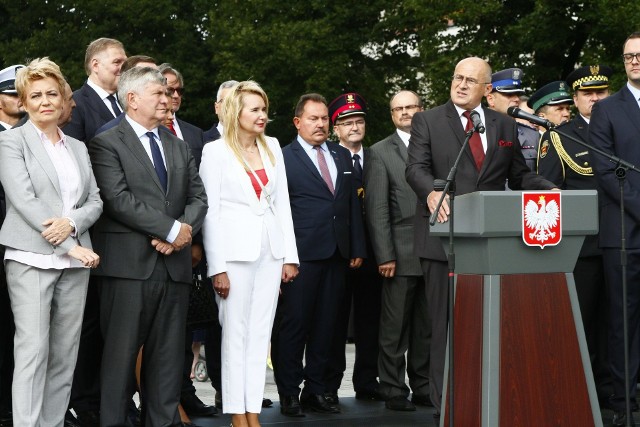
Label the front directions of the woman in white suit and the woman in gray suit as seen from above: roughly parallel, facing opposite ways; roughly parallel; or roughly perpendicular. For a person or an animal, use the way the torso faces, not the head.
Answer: roughly parallel

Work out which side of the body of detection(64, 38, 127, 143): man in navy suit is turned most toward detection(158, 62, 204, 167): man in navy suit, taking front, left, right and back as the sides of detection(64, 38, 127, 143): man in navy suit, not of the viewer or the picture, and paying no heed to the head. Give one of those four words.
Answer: left

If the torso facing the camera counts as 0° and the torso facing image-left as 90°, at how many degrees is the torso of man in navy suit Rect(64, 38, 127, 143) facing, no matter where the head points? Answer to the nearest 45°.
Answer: approximately 315°

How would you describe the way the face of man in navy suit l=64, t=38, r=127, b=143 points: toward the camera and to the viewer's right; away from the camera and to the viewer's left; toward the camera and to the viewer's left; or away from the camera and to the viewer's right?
toward the camera and to the viewer's right

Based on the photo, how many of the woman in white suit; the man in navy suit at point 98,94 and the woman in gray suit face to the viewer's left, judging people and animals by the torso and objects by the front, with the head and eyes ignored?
0

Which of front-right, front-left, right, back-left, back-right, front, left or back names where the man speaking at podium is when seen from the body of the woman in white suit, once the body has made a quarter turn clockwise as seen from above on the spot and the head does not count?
back-left

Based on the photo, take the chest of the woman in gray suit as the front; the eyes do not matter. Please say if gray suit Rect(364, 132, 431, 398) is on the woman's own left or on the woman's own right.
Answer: on the woman's own left

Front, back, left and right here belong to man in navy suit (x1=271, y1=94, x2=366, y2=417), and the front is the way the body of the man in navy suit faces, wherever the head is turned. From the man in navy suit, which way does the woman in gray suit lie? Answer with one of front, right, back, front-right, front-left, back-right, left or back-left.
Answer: right

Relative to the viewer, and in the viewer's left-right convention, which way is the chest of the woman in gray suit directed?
facing the viewer and to the right of the viewer
